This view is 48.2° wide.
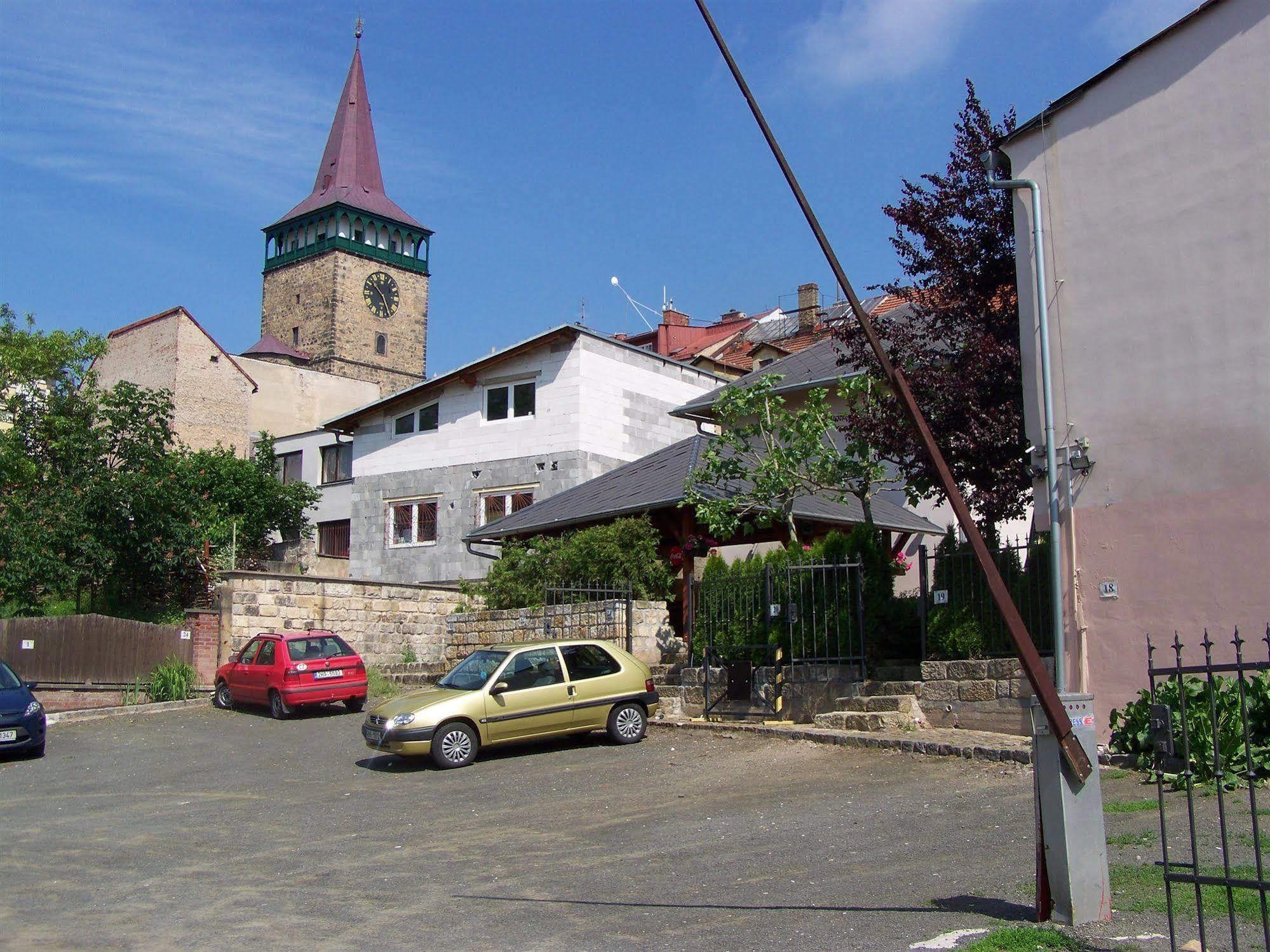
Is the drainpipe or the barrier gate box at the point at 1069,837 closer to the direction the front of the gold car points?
the barrier gate box

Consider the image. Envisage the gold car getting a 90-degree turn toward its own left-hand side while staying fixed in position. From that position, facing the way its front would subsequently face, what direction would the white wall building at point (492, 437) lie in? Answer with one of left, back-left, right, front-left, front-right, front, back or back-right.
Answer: back-left

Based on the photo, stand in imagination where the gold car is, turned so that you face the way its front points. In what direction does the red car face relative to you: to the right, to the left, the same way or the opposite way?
to the right

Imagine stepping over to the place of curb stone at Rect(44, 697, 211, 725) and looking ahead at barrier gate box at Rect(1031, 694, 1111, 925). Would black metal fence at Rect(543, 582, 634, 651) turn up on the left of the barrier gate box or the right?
left

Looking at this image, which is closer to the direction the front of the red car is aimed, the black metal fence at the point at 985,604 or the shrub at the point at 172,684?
the shrub

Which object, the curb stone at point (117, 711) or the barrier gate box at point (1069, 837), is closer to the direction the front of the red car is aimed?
the curb stone

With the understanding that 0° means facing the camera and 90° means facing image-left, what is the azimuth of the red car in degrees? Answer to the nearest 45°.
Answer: approximately 135°

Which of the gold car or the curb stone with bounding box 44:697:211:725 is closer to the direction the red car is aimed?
the curb stone

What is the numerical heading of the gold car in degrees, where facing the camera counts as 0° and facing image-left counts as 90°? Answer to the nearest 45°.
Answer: approximately 45°
